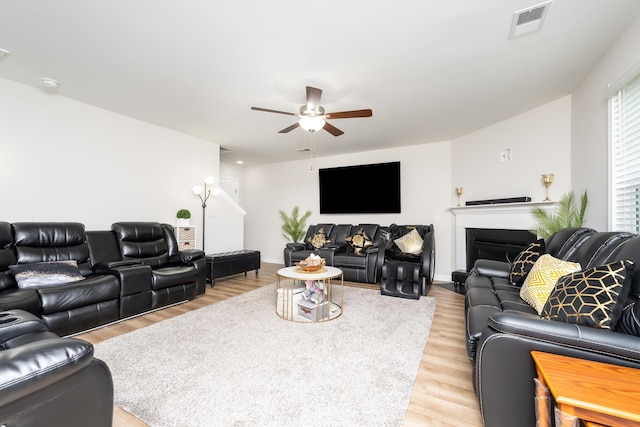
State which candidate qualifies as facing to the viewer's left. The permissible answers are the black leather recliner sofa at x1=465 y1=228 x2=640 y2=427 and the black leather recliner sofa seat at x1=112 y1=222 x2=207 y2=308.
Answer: the black leather recliner sofa

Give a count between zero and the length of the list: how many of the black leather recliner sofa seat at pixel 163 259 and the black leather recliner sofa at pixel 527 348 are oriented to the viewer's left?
1

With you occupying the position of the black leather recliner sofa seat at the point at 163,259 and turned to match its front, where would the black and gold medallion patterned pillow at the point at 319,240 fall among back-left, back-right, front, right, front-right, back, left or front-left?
front-left

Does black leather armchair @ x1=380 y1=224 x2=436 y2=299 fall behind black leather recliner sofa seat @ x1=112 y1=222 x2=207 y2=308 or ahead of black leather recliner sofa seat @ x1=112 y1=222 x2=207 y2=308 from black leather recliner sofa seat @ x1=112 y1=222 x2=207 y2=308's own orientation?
ahead

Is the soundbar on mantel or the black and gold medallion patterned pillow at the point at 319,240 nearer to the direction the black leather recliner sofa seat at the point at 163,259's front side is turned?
the soundbar on mantel

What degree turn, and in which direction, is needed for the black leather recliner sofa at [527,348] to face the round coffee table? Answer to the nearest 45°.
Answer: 0° — it already faces it

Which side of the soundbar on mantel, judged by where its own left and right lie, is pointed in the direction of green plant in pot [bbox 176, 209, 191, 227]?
front

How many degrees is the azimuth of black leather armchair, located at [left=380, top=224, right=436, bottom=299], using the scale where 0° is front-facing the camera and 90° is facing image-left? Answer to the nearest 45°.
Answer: approximately 45°

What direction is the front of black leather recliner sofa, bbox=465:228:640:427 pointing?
to the viewer's left

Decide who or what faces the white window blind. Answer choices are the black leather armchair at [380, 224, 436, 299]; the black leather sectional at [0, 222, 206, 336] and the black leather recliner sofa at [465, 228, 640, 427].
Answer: the black leather sectional

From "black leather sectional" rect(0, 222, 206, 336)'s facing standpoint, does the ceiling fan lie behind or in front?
in front

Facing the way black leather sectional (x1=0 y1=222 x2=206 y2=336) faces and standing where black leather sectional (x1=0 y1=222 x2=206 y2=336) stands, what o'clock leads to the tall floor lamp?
The tall floor lamp is roughly at 9 o'clock from the black leather sectional.
